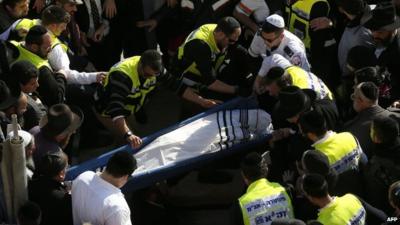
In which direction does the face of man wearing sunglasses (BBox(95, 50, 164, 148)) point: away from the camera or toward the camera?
toward the camera

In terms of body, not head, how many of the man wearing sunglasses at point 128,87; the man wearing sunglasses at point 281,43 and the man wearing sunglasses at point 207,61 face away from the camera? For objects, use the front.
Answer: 0

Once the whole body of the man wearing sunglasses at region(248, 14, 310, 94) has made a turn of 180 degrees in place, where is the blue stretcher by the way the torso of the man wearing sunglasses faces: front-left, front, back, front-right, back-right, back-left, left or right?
back

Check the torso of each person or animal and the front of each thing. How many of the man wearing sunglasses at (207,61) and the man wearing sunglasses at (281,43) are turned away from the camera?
0

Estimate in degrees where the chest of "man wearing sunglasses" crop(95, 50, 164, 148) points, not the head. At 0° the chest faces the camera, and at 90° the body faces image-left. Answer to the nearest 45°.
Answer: approximately 315°

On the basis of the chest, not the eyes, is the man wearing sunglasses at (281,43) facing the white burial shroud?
yes

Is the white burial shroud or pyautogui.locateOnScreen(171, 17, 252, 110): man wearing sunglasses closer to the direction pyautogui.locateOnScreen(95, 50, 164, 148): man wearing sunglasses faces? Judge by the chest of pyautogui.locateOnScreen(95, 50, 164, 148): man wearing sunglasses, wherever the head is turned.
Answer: the white burial shroud

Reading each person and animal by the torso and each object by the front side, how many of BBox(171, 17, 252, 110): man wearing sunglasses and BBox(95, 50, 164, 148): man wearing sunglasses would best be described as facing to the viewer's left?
0

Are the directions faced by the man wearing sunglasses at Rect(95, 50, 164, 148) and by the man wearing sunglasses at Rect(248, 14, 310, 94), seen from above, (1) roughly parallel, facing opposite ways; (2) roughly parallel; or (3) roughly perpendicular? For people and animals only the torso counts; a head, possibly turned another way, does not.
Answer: roughly perpendicular

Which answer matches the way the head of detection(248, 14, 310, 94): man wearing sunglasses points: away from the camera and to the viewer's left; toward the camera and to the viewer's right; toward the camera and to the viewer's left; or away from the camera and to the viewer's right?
toward the camera and to the viewer's left
